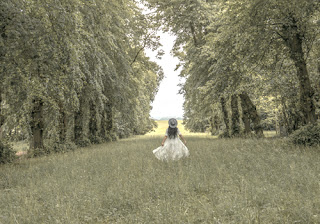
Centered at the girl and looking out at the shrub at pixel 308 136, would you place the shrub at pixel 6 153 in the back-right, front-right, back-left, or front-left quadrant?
back-left

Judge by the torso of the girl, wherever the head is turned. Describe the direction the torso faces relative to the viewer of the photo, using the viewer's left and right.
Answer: facing away from the viewer

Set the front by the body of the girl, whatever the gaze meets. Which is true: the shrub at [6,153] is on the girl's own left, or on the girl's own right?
on the girl's own left

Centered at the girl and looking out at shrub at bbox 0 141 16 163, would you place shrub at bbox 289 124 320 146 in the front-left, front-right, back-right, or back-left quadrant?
back-right

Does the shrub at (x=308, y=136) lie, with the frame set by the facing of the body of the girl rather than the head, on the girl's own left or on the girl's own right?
on the girl's own right
